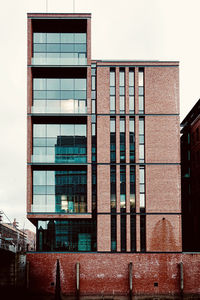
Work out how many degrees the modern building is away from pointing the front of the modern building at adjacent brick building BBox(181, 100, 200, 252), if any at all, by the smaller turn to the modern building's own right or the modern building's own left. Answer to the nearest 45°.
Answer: approximately 135° to the modern building's own left

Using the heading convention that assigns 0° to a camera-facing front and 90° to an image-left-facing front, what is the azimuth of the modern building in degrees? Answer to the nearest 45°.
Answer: approximately 0°
